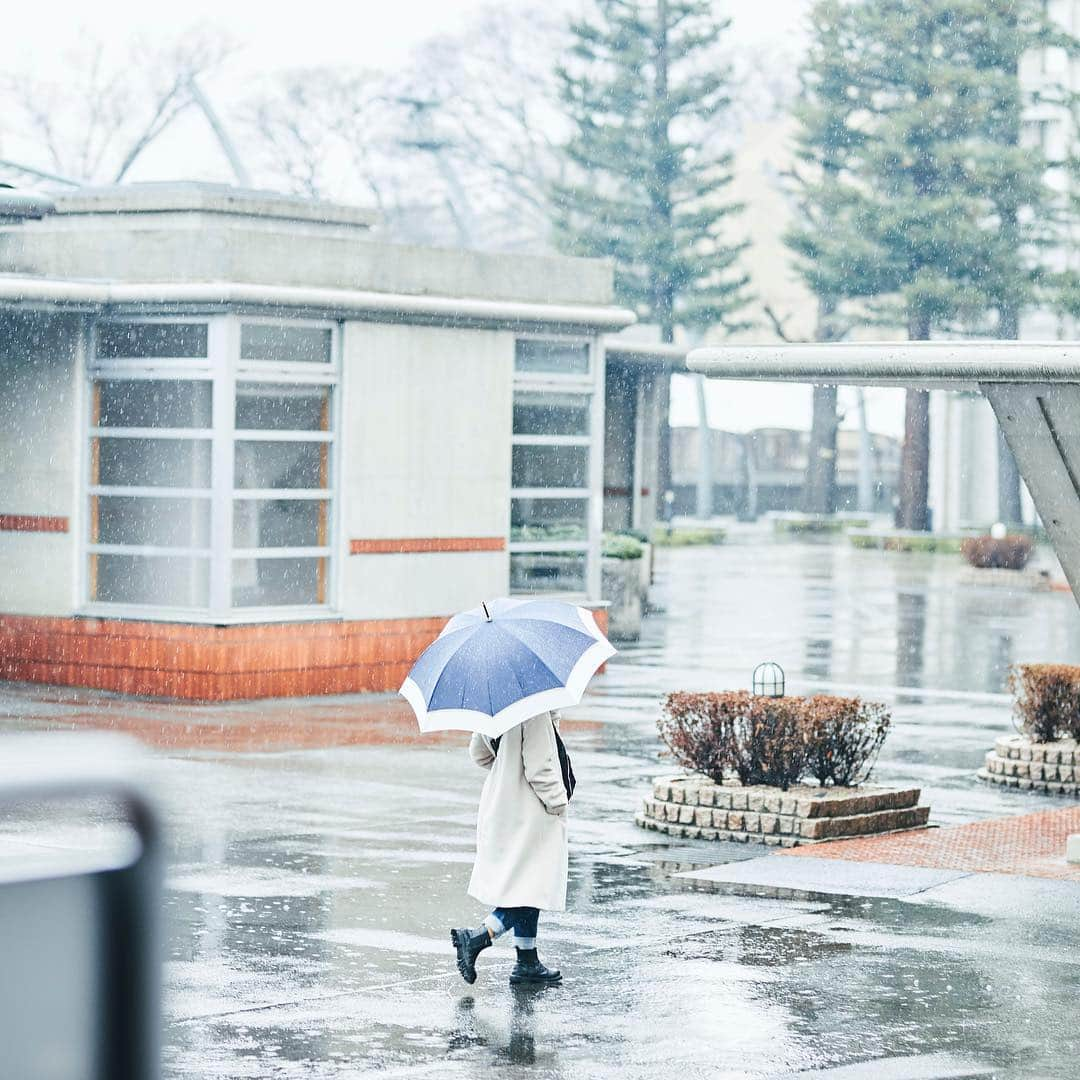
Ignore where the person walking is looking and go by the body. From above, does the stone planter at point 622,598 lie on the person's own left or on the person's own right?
on the person's own left

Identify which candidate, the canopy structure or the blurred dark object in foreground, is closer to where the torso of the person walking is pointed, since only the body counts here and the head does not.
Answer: the canopy structure

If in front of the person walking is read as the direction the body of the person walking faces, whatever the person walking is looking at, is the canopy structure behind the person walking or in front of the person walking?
in front

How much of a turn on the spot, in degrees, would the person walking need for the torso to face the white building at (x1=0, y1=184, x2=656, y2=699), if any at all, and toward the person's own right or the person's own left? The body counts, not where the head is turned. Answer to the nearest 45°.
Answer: approximately 90° to the person's own left

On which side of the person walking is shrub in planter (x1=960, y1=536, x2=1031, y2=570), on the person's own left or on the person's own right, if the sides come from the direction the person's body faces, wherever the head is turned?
on the person's own left

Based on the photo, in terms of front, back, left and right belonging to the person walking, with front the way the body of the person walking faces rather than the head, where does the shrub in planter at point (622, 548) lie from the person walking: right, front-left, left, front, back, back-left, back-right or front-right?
left
